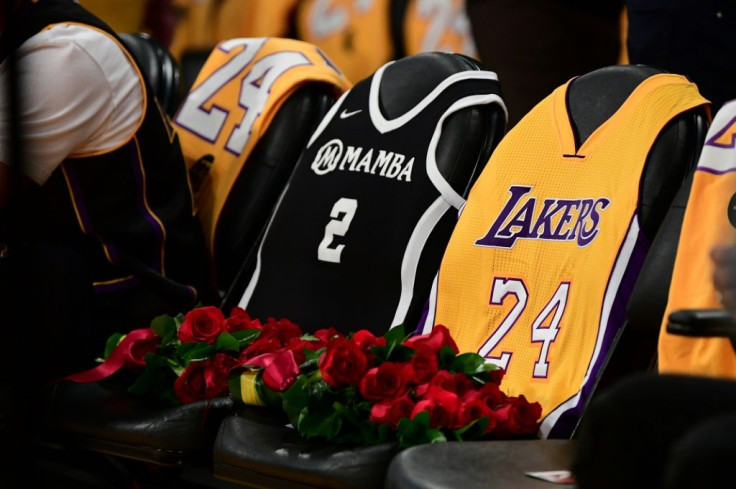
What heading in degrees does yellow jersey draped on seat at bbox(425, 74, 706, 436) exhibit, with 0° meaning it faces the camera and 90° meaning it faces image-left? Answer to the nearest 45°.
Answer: approximately 45°

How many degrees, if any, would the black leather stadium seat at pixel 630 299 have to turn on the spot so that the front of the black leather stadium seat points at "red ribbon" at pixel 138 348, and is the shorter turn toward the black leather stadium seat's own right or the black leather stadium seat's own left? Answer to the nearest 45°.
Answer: approximately 45° to the black leather stadium seat's own right

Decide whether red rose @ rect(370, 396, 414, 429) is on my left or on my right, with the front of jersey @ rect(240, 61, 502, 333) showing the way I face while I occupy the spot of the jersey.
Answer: on my left

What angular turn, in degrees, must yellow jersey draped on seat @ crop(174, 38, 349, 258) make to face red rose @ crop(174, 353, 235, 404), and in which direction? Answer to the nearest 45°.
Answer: approximately 45° to its left

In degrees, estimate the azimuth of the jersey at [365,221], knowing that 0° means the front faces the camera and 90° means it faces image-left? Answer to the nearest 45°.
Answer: approximately 45°

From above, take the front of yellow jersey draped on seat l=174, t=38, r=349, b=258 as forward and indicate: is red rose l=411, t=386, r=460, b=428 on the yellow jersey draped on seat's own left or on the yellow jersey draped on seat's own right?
on the yellow jersey draped on seat's own left

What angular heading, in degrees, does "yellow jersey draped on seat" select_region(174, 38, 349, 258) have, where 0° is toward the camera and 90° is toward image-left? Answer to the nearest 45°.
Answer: approximately 45°
